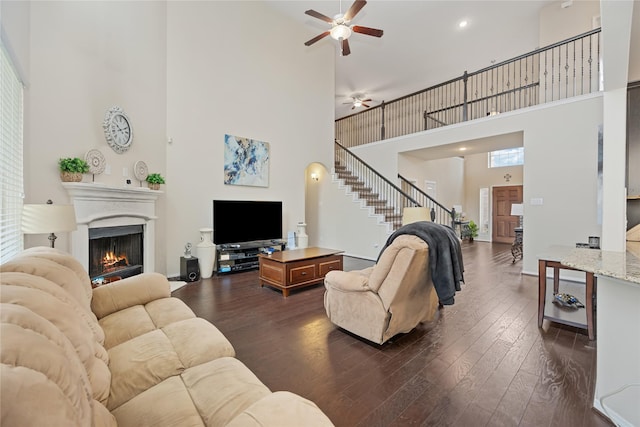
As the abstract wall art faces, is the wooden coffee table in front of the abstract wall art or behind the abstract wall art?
in front

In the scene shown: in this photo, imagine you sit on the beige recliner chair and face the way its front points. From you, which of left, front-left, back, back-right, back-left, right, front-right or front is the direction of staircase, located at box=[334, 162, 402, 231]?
front-right

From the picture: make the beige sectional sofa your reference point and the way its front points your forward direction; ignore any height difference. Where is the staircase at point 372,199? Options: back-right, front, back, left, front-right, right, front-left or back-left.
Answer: front-left

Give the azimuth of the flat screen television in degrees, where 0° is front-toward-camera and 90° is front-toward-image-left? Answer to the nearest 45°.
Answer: approximately 315°

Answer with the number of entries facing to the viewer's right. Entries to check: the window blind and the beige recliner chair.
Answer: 1

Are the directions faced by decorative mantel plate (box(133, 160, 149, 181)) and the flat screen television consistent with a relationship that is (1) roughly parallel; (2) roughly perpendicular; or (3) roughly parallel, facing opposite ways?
roughly parallel

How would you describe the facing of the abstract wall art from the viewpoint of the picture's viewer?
facing the viewer and to the right of the viewer

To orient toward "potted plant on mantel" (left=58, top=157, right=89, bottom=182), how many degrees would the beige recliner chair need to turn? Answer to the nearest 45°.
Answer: approximately 45° to its left

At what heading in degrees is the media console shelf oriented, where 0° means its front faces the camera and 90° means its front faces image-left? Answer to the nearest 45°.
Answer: approximately 315°

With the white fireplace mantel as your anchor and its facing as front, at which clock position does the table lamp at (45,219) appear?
The table lamp is roughly at 2 o'clock from the white fireplace mantel.

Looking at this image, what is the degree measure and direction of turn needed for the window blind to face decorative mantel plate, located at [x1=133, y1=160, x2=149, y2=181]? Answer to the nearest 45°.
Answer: approximately 45° to its left

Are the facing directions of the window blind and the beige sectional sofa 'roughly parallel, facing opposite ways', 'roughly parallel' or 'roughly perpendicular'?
roughly parallel

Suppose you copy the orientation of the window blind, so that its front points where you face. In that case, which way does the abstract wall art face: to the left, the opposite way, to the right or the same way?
to the right

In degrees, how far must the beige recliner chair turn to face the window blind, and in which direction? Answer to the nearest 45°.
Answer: approximately 45° to its left
